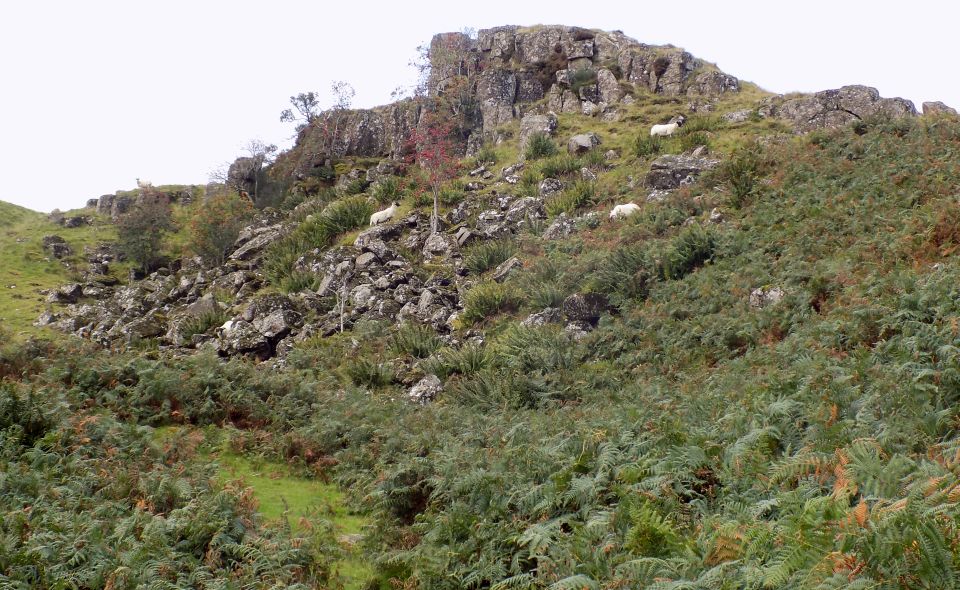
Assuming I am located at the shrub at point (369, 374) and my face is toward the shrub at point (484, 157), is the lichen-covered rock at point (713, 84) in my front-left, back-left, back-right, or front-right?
front-right

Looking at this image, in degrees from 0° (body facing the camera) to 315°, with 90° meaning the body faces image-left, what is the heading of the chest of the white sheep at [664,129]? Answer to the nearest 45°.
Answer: approximately 270°

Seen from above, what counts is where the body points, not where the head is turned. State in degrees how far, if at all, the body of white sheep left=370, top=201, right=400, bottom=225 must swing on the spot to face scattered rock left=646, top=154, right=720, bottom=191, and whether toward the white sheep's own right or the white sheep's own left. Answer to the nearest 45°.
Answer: approximately 45° to the white sheep's own right

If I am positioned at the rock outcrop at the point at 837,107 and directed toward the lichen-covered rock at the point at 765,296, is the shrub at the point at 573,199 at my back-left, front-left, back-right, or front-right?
front-right

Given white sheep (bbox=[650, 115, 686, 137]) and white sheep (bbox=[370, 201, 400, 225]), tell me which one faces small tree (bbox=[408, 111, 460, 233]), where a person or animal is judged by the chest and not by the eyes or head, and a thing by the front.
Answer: white sheep (bbox=[370, 201, 400, 225])

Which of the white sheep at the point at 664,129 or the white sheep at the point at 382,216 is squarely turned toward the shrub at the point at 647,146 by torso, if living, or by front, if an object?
the white sheep at the point at 382,216

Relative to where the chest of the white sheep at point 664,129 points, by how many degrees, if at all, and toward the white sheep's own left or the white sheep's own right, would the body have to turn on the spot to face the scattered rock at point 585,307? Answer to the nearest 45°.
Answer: approximately 90° to the white sheep's own right

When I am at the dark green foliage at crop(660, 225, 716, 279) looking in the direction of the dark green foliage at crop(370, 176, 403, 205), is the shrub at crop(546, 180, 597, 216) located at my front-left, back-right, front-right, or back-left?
front-right

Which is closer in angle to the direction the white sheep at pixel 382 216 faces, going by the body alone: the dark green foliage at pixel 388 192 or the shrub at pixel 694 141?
the shrub

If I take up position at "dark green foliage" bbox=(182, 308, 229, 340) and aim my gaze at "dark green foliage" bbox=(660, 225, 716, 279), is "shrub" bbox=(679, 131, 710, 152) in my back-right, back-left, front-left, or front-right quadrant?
front-left

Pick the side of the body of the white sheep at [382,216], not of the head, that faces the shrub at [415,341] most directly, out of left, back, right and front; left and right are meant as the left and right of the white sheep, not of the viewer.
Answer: right

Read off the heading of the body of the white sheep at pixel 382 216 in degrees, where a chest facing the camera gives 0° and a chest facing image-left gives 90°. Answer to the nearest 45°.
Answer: approximately 270°
